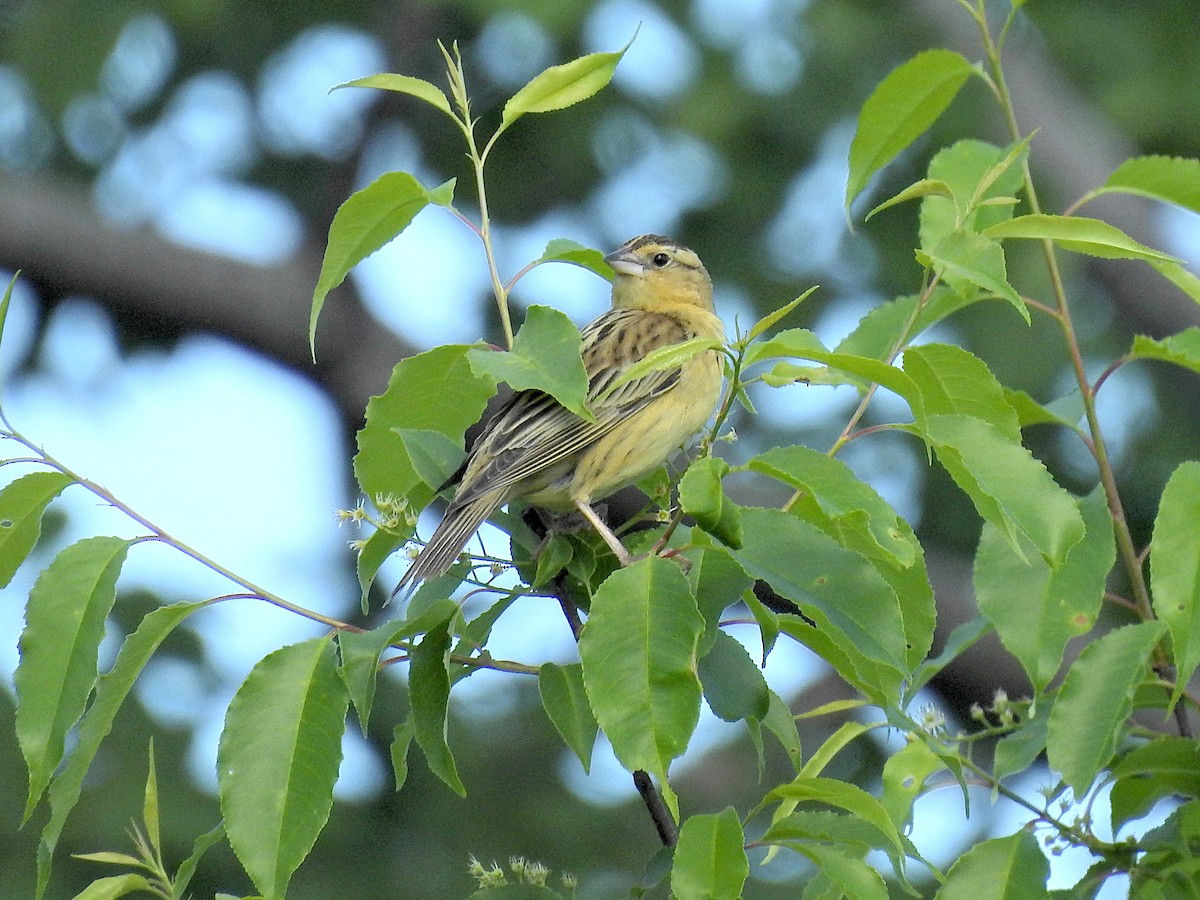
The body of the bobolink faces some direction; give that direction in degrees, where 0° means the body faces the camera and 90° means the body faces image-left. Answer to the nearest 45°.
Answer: approximately 270°

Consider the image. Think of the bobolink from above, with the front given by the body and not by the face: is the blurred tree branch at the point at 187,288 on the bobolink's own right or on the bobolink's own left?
on the bobolink's own left
